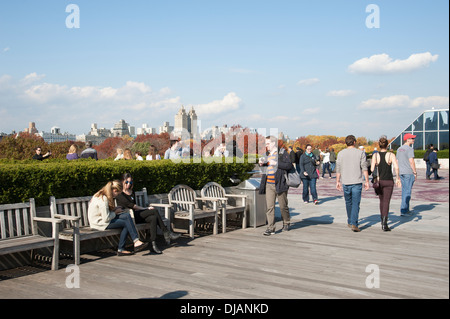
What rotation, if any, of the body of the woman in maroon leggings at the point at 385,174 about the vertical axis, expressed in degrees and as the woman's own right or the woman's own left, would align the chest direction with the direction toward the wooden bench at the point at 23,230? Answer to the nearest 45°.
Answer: approximately 135° to the woman's own left

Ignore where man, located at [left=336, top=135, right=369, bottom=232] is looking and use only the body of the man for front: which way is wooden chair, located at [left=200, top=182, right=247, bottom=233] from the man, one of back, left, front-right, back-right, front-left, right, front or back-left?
left

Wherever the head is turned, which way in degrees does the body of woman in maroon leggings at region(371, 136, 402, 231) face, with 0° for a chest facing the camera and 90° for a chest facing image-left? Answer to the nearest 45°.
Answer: approximately 180°

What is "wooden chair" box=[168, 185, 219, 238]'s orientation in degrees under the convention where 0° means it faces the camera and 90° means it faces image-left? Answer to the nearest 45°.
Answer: approximately 315°

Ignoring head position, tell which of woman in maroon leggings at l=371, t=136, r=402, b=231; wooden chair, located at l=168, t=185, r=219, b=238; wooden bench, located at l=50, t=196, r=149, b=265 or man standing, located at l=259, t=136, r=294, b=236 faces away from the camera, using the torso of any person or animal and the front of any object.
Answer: the woman in maroon leggings

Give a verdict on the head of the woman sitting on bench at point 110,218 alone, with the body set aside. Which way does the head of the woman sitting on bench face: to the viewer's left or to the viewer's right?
to the viewer's right

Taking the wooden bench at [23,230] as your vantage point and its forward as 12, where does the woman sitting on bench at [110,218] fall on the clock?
The woman sitting on bench is roughly at 10 o'clock from the wooden bench.

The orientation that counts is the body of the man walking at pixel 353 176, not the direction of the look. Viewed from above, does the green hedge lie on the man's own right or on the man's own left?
on the man's own left

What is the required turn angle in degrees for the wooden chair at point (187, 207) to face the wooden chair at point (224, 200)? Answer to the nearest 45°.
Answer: approximately 90° to its left

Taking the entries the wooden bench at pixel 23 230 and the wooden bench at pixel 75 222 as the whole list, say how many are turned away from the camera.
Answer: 0

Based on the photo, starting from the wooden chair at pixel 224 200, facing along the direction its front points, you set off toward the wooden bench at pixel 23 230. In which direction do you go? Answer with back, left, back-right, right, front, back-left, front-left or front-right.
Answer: right
